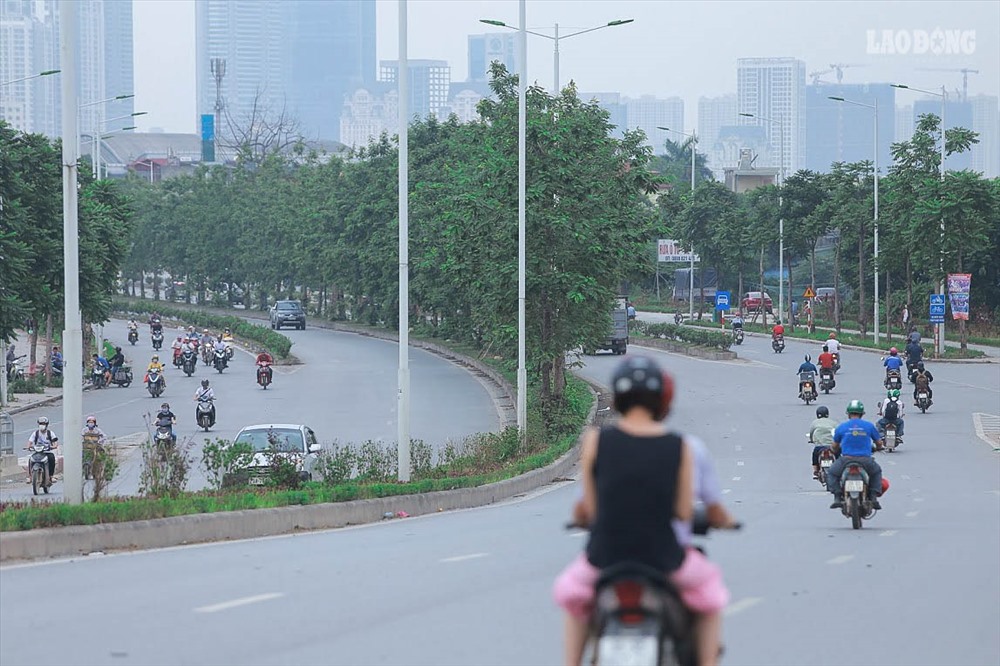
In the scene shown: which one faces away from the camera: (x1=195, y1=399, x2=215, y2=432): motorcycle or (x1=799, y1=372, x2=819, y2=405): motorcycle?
(x1=799, y1=372, x2=819, y2=405): motorcycle

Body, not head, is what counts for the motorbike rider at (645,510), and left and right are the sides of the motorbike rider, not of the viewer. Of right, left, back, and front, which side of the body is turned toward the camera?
back

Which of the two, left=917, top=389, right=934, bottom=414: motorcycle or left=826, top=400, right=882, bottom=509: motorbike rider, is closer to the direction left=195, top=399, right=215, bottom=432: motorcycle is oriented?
the motorbike rider

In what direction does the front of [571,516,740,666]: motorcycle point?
away from the camera

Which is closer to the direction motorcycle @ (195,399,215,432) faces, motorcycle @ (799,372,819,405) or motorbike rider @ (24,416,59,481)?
the motorbike rider

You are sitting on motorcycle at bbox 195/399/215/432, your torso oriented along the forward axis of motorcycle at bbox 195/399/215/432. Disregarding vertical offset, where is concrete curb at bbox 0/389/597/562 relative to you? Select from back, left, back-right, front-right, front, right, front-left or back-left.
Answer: front

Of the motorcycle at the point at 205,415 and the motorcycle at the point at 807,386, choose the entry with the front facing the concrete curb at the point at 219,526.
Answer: the motorcycle at the point at 205,415

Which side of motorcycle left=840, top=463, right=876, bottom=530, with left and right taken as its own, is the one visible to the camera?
back

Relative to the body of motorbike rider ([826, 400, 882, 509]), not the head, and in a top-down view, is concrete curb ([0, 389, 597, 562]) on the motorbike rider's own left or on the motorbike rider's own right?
on the motorbike rider's own left

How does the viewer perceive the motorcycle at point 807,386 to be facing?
facing away from the viewer

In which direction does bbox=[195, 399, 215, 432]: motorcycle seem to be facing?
toward the camera

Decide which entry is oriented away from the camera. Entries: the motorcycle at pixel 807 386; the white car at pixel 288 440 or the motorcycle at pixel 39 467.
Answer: the motorcycle at pixel 807 386

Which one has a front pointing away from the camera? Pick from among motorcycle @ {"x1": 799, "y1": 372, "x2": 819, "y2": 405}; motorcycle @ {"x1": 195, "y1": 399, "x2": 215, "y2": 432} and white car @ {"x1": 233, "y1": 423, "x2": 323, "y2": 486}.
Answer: motorcycle @ {"x1": 799, "y1": 372, "x2": 819, "y2": 405}

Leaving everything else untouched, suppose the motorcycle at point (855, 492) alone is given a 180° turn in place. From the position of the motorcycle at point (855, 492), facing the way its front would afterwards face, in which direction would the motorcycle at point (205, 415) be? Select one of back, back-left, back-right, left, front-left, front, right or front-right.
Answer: back-right

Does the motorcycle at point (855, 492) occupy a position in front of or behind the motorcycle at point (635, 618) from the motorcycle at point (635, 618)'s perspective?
in front

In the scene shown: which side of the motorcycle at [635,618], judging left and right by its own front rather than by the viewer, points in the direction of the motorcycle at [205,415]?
front

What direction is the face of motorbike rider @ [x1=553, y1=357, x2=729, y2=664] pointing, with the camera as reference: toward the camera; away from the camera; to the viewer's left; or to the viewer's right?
away from the camera

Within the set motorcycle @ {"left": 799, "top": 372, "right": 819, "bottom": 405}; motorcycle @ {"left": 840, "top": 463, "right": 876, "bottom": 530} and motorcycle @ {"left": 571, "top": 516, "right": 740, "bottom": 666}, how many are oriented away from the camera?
3

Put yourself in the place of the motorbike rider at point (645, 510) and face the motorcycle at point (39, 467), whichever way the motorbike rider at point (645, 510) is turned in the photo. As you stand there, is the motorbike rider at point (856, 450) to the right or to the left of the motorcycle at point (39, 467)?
right

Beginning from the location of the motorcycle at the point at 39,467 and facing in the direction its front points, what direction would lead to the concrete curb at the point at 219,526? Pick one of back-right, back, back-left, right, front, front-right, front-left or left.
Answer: front
